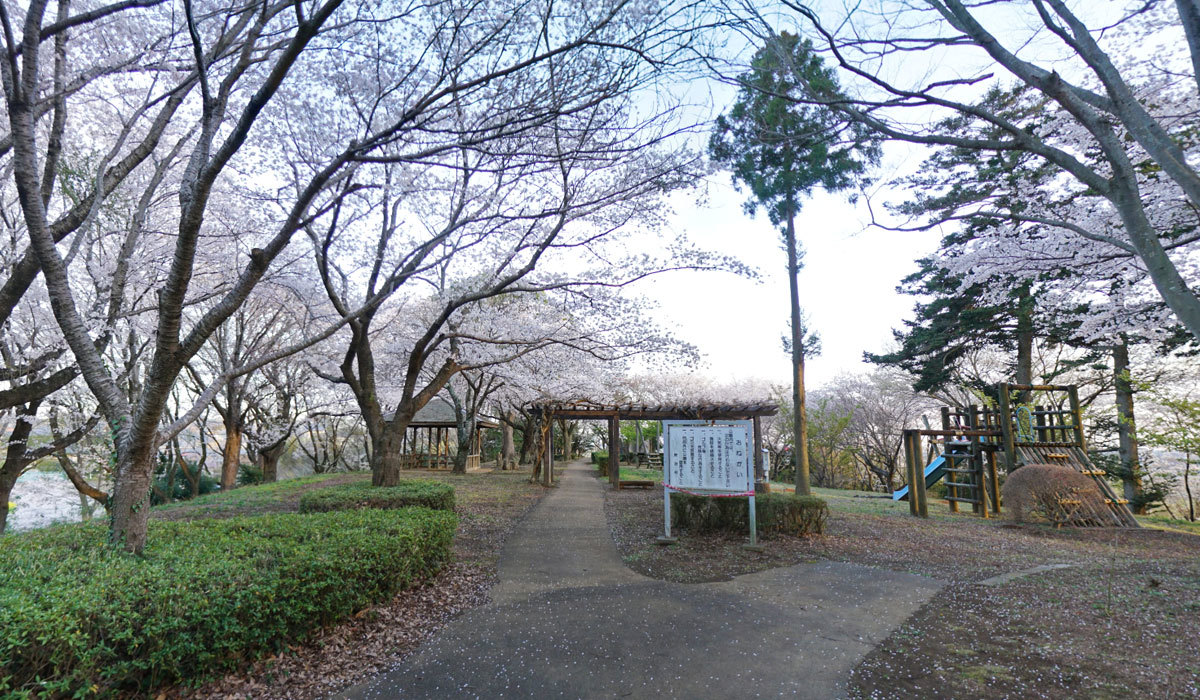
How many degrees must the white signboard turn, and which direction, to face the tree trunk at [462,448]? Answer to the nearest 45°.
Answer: approximately 135° to its right

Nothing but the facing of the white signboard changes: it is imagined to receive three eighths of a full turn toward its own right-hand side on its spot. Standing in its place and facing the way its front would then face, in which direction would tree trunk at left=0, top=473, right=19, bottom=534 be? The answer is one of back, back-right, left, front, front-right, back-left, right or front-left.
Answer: front-left

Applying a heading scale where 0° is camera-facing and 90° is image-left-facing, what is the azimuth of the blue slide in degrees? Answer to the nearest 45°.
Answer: approximately 90°

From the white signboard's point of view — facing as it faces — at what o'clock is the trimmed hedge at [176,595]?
The trimmed hedge is roughly at 1 o'clock from the white signboard.

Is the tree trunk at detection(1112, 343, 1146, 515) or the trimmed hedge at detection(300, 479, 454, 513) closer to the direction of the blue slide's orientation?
the trimmed hedge

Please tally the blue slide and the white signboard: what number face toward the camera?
1

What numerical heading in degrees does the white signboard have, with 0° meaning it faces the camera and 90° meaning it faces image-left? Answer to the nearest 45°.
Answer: approximately 0°

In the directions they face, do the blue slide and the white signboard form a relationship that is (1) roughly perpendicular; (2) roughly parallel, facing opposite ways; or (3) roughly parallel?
roughly perpendicular
